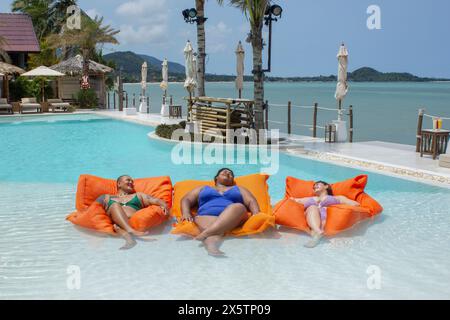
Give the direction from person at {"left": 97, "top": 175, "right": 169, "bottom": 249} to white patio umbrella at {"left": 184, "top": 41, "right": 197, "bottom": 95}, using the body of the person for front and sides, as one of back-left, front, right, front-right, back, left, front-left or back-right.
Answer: back

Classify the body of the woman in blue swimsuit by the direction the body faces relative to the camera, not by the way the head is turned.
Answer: toward the camera

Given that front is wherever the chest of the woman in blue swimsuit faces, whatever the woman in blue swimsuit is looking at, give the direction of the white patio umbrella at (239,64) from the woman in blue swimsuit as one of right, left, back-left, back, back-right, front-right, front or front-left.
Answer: back

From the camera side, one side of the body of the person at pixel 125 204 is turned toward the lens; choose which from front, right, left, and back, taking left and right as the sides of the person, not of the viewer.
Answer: front

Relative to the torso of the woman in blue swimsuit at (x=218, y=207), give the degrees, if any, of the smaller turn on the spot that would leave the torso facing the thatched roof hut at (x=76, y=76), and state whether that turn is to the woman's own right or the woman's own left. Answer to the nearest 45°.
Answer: approximately 180°

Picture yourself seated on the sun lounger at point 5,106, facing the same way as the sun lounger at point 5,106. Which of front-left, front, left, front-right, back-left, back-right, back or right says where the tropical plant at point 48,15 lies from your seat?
back-left

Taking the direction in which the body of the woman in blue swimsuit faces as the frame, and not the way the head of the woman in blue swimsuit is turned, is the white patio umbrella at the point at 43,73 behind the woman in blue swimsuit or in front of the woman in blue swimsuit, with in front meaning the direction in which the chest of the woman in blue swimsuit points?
behind

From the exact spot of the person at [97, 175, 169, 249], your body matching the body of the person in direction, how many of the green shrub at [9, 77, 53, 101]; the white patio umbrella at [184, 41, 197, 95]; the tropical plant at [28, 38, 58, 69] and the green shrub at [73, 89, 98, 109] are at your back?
4

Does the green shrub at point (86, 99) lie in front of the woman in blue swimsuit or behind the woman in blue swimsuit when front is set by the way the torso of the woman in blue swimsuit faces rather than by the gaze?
behind

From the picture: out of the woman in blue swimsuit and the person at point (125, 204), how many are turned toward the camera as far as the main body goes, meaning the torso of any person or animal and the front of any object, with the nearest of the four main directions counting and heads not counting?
2

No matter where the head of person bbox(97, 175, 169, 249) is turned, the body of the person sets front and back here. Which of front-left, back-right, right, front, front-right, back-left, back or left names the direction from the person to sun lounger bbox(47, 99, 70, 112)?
back

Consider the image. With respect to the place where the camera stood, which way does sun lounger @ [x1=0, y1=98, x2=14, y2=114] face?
facing the viewer and to the right of the viewer

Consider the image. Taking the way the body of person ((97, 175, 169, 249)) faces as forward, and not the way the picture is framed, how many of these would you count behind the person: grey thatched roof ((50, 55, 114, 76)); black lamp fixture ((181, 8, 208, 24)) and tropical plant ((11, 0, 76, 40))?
3

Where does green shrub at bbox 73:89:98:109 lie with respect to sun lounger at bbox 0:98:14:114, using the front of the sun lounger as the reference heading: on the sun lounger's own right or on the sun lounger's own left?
on the sun lounger's own left

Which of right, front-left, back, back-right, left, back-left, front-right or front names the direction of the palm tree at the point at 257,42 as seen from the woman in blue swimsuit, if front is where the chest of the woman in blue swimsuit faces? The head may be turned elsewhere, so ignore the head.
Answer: back
